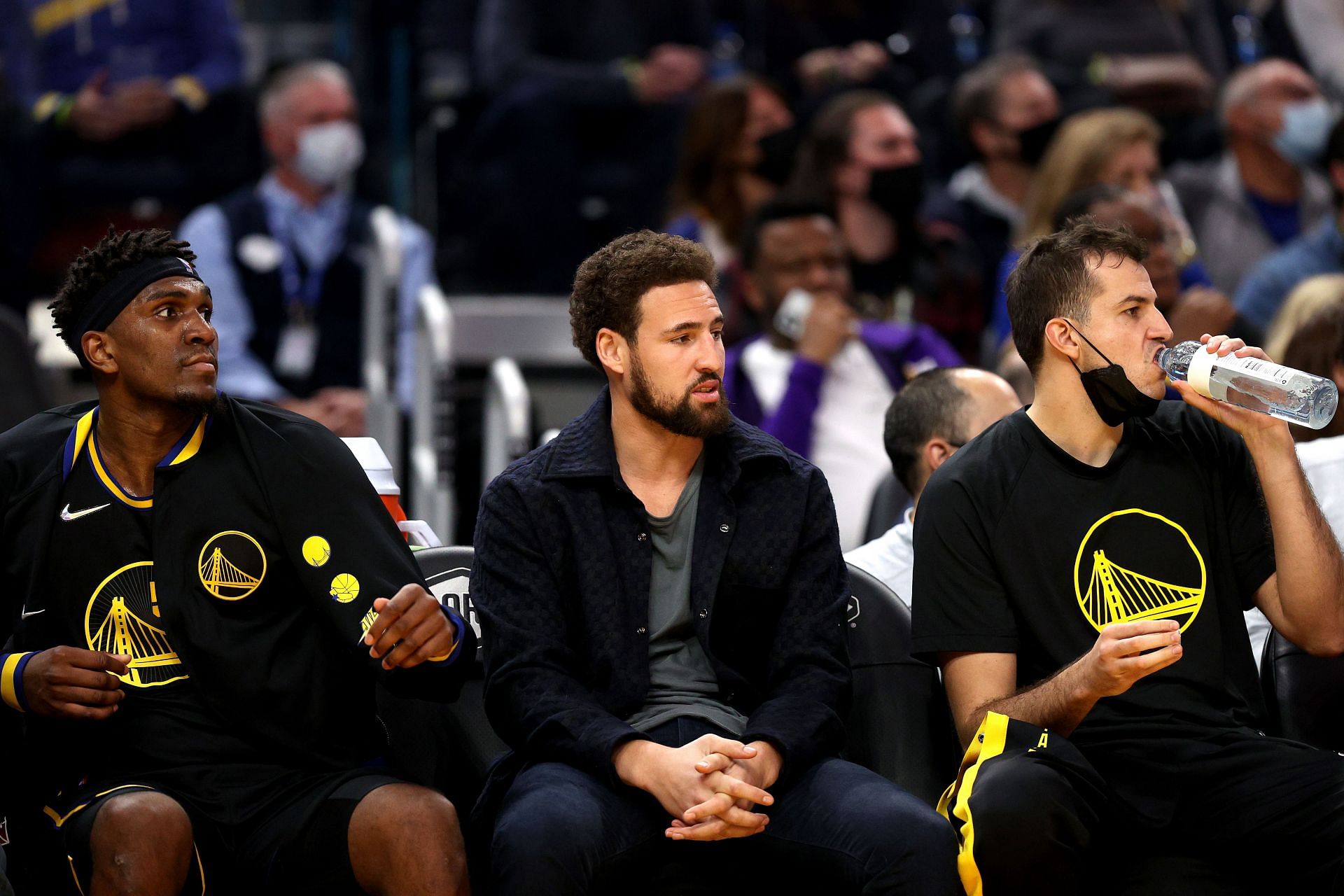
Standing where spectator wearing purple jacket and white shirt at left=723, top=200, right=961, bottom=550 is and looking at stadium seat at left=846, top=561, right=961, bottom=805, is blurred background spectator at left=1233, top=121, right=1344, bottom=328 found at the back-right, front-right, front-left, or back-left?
back-left

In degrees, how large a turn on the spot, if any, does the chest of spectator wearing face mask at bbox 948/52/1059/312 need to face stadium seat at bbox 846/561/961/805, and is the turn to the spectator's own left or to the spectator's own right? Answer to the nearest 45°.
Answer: approximately 45° to the spectator's own right

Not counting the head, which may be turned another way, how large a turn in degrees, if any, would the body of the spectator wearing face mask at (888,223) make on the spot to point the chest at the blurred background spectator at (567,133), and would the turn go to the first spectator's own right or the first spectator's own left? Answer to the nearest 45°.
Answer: approximately 180°

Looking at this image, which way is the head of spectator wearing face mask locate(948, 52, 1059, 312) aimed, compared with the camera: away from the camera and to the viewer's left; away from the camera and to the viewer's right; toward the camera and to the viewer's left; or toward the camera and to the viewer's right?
toward the camera and to the viewer's right

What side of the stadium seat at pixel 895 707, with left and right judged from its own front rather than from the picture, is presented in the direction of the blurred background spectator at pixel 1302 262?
back

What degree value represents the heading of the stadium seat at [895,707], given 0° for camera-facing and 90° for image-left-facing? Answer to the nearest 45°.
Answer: approximately 0°

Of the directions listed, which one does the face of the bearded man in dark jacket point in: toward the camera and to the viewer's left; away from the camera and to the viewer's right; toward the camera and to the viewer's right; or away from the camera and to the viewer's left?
toward the camera and to the viewer's right

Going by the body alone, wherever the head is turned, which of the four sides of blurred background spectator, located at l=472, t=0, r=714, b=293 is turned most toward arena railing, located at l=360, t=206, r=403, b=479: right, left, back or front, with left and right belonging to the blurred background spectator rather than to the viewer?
right

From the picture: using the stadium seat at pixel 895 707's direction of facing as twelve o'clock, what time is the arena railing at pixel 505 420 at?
The arena railing is roughly at 5 o'clock from the stadium seat.

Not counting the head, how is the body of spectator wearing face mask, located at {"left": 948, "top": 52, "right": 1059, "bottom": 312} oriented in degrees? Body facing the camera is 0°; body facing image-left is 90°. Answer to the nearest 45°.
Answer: approximately 315°
